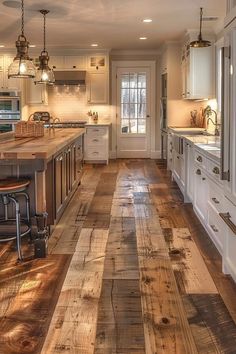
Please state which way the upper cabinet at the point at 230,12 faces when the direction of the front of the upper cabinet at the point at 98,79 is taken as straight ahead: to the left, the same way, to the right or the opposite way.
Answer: to the right

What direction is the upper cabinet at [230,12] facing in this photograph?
to the viewer's left

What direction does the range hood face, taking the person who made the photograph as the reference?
facing the viewer

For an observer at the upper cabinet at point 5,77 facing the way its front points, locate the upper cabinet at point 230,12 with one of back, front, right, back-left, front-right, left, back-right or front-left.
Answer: front

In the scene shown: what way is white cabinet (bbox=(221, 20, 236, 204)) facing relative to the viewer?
to the viewer's left

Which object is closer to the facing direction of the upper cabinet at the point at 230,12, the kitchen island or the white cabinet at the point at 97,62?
the kitchen island

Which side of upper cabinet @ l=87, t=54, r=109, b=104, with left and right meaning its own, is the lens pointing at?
front

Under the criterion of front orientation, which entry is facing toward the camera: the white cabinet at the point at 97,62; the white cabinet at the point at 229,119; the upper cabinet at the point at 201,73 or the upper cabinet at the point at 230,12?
the white cabinet at the point at 97,62

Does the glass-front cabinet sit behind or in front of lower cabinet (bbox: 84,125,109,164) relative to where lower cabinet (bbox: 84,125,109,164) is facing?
in front

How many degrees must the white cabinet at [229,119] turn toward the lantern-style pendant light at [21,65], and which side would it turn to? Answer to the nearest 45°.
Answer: approximately 45° to its right

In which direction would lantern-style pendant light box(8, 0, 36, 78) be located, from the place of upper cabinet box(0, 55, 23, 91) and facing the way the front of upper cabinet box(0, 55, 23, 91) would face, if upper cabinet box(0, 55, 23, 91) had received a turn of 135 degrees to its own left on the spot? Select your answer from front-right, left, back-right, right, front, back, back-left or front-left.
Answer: back-right

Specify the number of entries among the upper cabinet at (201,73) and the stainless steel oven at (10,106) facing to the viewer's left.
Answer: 1
